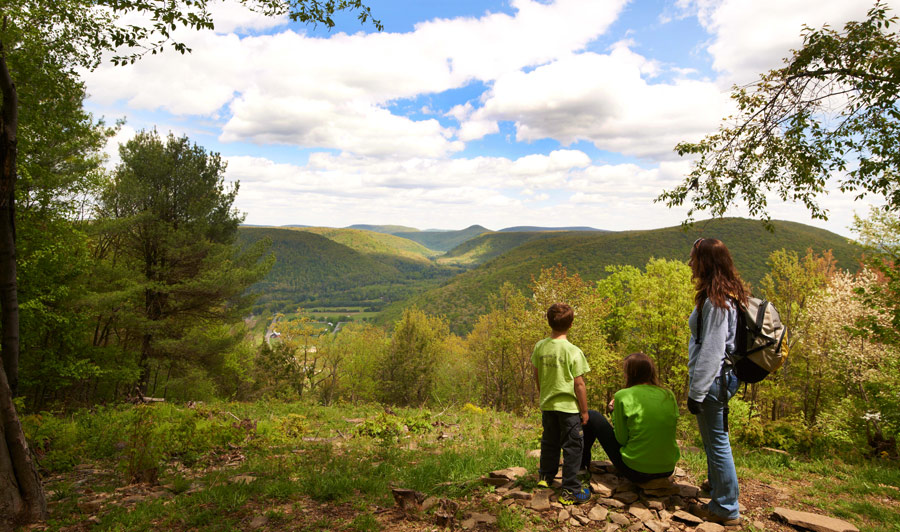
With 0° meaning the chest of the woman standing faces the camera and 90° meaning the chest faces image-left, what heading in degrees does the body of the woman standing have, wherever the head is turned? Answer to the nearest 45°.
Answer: approximately 90°

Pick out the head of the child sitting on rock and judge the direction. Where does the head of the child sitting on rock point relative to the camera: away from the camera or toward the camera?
away from the camera

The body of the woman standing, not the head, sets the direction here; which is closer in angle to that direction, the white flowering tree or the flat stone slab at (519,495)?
the flat stone slab

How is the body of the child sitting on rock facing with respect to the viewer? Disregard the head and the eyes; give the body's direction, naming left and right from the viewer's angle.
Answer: facing away from the viewer and to the left of the viewer

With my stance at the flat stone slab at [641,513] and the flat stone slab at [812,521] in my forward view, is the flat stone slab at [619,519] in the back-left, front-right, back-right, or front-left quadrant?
back-right

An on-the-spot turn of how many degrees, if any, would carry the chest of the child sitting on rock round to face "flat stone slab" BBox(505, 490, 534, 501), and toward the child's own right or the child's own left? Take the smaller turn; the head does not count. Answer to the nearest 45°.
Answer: approximately 45° to the child's own left
